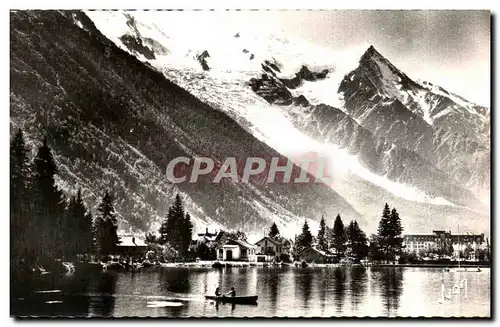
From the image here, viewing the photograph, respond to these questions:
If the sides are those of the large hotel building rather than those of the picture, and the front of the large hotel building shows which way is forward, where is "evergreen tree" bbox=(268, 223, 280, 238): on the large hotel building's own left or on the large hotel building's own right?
on the large hotel building's own right

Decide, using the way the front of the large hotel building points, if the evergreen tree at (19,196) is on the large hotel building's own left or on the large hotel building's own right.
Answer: on the large hotel building's own right

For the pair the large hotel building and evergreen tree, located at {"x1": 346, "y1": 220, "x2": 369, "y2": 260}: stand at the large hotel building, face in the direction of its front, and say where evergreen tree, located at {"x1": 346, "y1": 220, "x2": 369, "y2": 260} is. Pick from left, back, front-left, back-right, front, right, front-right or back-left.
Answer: right

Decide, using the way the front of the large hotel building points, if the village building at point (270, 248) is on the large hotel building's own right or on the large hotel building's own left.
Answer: on the large hotel building's own right

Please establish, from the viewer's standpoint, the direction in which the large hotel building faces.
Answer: facing the viewer

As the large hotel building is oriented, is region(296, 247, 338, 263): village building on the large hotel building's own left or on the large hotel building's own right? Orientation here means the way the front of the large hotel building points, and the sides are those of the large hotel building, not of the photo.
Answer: on the large hotel building's own right
